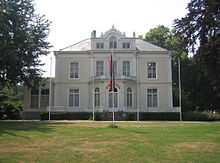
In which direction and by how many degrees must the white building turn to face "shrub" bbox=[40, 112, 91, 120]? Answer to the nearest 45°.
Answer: approximately 45° to its right

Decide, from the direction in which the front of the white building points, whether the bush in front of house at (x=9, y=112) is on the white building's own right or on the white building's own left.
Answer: on the white building's own right

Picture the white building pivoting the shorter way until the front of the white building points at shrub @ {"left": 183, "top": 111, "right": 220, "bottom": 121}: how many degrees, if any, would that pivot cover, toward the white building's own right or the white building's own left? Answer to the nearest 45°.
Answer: approximately 45° to the white building's own left

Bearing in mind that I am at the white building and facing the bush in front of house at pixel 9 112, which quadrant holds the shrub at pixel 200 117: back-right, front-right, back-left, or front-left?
back-left

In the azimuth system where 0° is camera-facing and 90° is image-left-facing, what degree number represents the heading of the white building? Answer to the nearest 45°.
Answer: approximately 0°

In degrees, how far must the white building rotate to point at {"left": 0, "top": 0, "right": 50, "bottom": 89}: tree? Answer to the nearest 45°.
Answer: approximately 45° to its right
